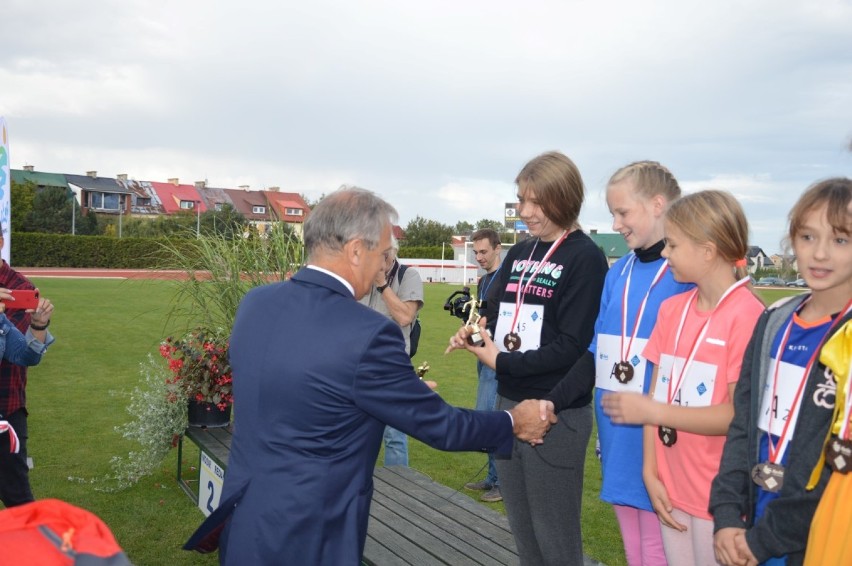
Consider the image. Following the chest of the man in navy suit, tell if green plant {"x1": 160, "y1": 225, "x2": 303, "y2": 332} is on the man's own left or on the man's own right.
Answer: on the man's own left

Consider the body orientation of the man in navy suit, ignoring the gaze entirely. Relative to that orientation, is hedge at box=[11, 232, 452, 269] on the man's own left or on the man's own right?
on the man's own left

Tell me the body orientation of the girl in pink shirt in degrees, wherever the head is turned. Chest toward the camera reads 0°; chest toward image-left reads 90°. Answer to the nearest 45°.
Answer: approximately 45°

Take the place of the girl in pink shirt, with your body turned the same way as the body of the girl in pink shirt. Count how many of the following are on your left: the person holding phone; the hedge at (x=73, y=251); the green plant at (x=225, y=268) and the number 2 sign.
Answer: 0

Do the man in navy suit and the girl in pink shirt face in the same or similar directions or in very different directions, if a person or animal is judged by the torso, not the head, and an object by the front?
very different directions

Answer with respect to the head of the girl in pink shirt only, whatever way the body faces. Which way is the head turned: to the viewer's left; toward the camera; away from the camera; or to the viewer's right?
to the viewer's left

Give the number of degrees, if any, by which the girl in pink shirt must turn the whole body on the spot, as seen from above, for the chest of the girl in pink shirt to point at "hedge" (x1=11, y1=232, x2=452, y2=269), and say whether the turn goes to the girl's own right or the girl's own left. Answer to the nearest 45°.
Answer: approximately 90° to the girl's own right

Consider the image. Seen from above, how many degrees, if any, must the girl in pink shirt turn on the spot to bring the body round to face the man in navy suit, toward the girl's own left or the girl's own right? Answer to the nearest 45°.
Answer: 0° — they already face them

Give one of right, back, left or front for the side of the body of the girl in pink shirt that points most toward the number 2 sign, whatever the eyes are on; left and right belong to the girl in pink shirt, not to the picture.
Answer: right

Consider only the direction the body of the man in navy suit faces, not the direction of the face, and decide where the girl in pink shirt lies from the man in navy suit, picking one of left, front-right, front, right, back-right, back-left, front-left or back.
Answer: front-right

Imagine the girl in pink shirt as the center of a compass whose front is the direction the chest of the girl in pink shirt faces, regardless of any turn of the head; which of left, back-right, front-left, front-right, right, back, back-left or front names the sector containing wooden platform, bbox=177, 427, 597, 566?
right

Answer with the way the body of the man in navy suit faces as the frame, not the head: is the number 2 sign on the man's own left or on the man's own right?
on the man's own left

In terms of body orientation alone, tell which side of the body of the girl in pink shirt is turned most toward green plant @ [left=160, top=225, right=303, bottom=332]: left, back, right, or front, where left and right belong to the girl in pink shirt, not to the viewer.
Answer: right
